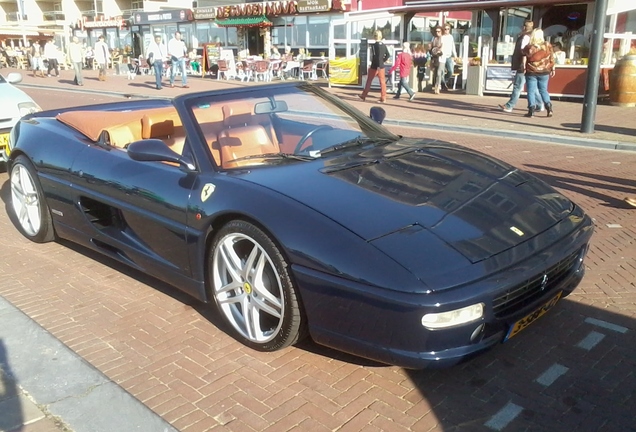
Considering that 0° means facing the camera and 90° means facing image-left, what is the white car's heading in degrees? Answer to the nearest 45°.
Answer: approximately 315°

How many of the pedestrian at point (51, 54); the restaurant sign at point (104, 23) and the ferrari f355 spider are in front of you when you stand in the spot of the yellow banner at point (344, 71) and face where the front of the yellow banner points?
1

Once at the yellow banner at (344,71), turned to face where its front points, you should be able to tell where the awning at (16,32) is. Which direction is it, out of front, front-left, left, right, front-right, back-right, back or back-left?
back-right

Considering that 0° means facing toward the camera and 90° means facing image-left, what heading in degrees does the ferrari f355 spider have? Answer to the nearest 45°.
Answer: approximately 315°

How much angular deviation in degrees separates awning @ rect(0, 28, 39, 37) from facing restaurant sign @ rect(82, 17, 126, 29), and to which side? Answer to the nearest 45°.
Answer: approximately 45° to its left

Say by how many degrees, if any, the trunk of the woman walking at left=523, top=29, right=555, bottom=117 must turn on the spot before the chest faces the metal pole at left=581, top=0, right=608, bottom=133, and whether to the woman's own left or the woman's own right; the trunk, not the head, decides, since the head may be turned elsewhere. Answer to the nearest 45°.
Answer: approximately 135° to the woman's own right

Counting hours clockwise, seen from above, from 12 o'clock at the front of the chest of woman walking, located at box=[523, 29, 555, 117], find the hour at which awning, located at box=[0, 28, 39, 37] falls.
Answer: The awning is roughly at 10 o'clock from the woman walking.

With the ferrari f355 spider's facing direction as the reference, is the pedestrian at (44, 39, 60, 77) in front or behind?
behind

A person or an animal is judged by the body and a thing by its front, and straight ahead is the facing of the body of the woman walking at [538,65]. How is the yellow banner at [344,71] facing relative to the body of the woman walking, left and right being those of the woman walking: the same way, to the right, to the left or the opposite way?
the opposite way

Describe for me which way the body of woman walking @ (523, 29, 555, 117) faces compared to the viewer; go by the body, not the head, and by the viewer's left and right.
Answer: facing away from the viewer

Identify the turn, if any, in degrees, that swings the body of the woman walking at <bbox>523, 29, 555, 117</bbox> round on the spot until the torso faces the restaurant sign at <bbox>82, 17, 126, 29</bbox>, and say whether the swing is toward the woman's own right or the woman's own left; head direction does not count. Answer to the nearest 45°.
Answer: approximately 45° to the woman's own left

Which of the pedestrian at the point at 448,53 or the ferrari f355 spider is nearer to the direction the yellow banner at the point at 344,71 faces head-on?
the ferrari f355 spider

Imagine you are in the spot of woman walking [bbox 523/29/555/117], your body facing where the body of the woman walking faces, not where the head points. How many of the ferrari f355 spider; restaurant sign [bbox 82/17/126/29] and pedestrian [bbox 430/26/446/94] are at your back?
1

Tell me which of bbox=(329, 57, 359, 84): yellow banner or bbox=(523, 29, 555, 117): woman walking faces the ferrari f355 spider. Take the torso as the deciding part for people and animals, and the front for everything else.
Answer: the yellow banner
